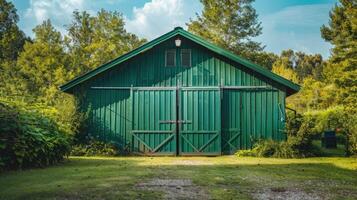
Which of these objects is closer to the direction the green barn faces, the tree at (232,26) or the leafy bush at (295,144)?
the leafy bush

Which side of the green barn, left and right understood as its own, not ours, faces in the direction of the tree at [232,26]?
back

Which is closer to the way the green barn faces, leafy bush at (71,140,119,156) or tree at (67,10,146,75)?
the leafy bush

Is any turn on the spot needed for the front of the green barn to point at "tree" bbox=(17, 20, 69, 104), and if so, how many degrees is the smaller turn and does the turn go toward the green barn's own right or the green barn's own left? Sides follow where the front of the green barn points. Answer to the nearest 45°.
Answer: approximately 135° to the green barn's own right

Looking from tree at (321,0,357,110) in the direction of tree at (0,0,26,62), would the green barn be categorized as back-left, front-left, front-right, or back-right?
front-left

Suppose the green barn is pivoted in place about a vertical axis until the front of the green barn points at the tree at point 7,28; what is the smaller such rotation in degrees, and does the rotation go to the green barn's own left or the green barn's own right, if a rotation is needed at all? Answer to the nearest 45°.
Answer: approximately 135° to the green barn's own right

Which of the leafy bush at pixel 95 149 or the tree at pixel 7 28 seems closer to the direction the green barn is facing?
the leafy bush

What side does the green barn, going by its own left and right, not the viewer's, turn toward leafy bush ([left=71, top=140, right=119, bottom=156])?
right

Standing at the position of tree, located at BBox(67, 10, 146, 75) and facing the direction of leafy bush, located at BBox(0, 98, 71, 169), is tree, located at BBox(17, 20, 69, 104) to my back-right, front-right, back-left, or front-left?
front-right

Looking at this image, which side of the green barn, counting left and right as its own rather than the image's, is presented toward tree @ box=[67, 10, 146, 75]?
back

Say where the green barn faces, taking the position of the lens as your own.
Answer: facing the viewer

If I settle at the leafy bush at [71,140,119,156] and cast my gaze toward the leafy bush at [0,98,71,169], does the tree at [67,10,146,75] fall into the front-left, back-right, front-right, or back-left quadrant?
back-right

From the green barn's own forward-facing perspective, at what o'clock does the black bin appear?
The black bin is roughly at 8 o'clock from the green barn.

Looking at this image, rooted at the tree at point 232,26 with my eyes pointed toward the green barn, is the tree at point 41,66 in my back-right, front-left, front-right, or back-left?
front-right

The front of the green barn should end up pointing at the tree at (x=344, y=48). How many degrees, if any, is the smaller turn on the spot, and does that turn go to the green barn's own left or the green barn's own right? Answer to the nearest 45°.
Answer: approximately 135° to the green barn's own left
